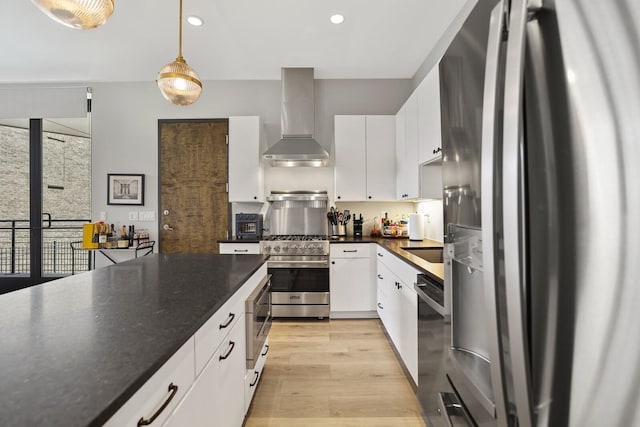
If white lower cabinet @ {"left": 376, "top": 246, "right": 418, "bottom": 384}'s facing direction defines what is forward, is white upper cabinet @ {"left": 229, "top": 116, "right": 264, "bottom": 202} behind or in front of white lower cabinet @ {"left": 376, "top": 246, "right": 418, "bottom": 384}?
in front

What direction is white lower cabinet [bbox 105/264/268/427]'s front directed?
to the viewer's right

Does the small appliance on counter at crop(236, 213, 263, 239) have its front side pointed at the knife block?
no

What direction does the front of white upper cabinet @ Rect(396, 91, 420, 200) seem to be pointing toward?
to the viewer's left

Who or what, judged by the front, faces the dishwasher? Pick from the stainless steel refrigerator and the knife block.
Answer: the knife block

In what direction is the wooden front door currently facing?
toward the camera

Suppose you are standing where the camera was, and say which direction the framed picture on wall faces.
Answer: facing the viewer

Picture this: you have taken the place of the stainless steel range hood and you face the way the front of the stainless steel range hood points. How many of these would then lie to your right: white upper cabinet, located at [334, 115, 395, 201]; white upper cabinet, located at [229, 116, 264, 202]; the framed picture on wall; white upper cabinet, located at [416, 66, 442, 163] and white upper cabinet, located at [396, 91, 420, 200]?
2

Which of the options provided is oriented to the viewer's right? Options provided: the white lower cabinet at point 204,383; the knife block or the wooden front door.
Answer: the white lower cabinet

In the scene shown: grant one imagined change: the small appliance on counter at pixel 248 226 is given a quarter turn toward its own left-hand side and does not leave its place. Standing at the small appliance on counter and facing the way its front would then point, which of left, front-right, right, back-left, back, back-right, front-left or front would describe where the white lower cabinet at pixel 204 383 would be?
right

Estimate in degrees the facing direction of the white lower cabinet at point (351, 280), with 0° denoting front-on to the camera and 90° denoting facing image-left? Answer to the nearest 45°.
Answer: approximately 0°

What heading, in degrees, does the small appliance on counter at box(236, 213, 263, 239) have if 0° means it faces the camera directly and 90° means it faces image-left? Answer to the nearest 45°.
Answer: approximately 0°

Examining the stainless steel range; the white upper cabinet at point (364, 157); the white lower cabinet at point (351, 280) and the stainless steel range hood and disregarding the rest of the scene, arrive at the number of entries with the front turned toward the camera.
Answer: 4

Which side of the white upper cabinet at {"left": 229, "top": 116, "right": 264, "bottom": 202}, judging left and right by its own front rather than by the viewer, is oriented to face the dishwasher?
front

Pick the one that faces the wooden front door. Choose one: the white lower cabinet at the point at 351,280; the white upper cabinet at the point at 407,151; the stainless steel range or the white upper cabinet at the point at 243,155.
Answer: the white upper cabinet at the point at 407,151

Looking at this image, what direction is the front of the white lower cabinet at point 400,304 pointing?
to the viewer's left

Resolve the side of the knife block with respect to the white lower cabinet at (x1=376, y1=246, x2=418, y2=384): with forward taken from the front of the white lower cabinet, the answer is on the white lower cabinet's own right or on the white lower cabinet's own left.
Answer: on the white lower cabinet's own right
